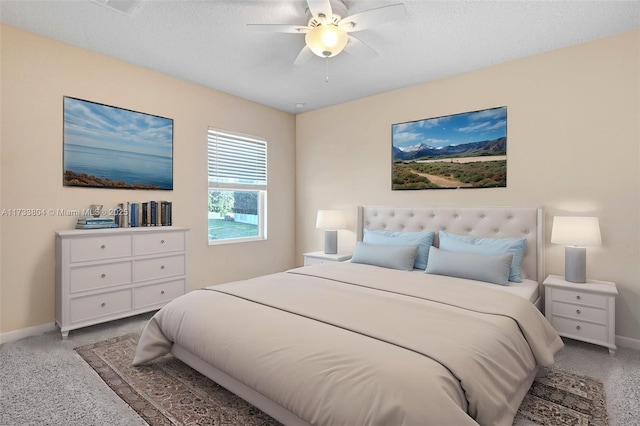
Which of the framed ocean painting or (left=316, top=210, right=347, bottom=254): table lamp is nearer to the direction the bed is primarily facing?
the framed ocean painting

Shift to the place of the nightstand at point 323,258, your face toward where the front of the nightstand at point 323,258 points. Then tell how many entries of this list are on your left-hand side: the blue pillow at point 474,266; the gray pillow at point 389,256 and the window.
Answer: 2

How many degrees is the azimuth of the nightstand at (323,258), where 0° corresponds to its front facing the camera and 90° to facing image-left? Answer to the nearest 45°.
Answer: approximately 45°

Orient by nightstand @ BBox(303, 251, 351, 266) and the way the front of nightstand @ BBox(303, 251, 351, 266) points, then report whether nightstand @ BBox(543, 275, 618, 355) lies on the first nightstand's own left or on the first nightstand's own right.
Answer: on the first nightstand's own left

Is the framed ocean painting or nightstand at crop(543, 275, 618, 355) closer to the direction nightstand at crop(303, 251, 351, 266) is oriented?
the framed ocean painting

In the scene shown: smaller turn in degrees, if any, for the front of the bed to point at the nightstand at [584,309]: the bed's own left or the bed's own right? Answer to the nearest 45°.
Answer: approximately 180°

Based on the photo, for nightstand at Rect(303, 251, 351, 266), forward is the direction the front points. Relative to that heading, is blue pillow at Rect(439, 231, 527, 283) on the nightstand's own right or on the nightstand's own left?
on the nightstand's own left

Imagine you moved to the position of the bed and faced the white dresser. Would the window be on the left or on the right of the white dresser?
right

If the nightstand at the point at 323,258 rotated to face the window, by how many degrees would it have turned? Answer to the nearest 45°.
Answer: approximately 45° to its right

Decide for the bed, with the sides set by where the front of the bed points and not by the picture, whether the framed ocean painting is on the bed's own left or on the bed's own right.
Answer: on the bed's own right

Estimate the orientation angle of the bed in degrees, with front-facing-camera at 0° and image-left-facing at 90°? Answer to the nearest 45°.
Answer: approximately 45°

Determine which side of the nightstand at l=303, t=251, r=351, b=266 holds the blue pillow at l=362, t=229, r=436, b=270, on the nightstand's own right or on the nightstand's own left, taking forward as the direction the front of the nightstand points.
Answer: on the nightstand's own left
